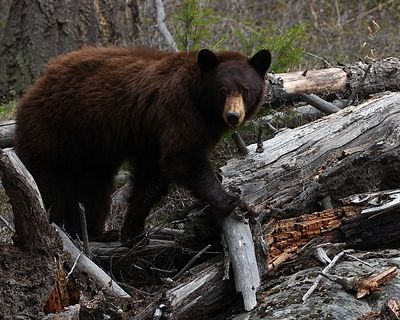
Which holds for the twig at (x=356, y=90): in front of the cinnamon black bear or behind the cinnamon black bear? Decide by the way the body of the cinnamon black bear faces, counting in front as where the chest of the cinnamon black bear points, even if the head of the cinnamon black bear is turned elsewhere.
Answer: in front

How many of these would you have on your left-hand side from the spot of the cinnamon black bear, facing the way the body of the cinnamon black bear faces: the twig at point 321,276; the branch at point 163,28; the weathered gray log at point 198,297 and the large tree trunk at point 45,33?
2

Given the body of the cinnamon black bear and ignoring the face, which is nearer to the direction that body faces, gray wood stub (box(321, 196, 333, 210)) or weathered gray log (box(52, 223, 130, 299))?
the gray wood stub

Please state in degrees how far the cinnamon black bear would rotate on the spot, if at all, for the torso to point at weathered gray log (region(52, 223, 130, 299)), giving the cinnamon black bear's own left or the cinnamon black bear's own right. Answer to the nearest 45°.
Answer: approximately 135° to the cinnamon black bear's own right

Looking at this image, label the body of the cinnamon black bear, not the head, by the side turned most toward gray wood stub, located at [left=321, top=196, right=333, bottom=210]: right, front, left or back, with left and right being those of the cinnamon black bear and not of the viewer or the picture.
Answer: front

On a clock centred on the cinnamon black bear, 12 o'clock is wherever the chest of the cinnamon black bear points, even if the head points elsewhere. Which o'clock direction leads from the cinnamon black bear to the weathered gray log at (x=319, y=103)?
The weathered gray log is roughly at 11 o'clock from the cinnamon black bear.

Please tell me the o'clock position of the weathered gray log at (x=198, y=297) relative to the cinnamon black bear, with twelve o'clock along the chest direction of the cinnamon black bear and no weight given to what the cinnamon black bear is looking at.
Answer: The weathered gray log is roughly at 3 o'clock from the cinnamon black bear.

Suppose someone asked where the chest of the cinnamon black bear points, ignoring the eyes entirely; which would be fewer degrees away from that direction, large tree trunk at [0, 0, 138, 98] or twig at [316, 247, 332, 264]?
the twig

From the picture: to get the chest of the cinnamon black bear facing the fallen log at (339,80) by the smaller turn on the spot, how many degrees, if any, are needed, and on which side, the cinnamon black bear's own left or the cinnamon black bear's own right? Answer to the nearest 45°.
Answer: approximately 45° to the cinnamon black bear's own left

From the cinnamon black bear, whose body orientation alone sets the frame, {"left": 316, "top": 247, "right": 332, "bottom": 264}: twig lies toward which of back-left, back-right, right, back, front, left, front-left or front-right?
front-right

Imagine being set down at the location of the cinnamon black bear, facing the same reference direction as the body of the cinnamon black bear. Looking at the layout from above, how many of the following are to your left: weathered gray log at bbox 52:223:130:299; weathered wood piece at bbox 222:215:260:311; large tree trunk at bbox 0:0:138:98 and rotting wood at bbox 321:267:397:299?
1

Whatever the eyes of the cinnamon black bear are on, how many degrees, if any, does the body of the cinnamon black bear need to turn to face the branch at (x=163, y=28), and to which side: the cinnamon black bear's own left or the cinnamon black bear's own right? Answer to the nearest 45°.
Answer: approximately 90° to the cinnamon black bear's own left

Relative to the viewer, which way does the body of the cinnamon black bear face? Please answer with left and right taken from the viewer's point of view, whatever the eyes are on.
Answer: facing to the right of the viewer

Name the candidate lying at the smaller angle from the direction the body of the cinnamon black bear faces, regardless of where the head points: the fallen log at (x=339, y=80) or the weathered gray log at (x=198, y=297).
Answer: the fallen log
